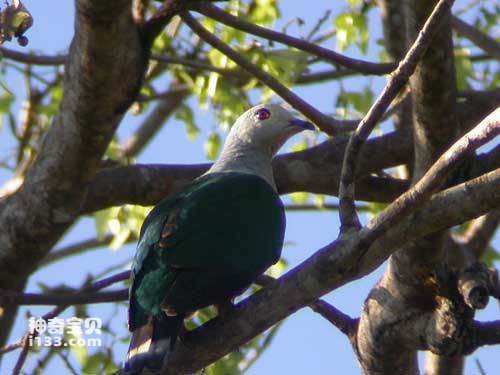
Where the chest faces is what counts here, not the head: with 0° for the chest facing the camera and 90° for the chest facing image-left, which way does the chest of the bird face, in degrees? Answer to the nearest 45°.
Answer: approximately 225°

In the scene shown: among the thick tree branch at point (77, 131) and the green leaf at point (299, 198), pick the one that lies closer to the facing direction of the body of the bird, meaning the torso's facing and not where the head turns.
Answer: the green leaf

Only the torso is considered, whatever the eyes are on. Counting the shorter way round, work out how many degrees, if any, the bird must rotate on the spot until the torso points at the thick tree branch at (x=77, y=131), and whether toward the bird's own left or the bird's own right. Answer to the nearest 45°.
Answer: approximately 135° to the bird's own left
